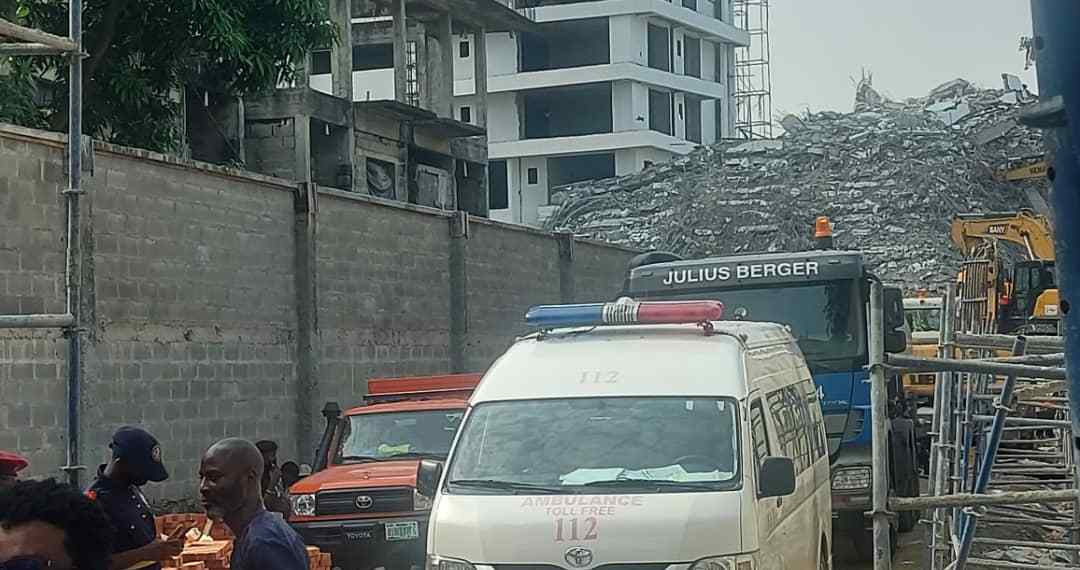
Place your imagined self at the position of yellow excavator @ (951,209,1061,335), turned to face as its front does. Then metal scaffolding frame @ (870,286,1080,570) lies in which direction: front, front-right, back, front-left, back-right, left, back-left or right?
left

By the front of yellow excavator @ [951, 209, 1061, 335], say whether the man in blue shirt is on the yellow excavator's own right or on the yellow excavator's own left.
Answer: on the yellow excavator's own left

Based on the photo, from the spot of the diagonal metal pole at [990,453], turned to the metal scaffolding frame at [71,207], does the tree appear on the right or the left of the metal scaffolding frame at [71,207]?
right

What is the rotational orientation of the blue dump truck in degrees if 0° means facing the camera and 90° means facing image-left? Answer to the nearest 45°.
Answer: approximately 0°

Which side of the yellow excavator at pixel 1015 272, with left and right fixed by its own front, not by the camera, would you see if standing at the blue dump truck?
left

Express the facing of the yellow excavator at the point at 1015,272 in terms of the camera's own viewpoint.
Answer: facing to the left of the viewer

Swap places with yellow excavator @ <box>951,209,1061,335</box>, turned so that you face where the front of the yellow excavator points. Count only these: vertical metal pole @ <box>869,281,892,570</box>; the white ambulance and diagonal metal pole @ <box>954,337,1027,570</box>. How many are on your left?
3

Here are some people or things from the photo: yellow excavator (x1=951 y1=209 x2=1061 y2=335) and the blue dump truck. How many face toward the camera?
1

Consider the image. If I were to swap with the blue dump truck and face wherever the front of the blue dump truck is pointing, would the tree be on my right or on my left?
on my right
